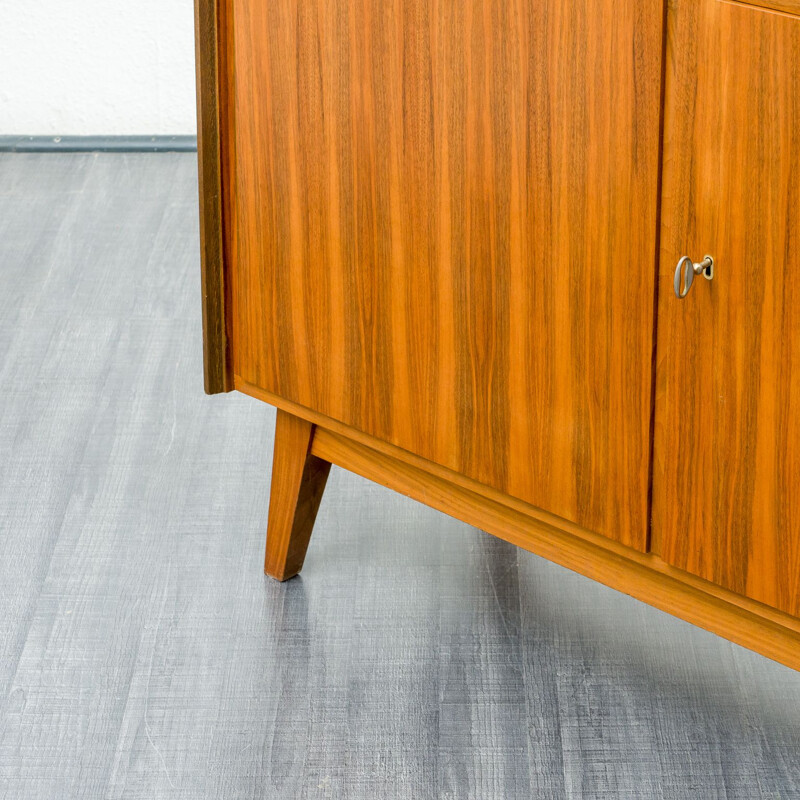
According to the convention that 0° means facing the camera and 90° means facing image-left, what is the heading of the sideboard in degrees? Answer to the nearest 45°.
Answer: approximately 45°
